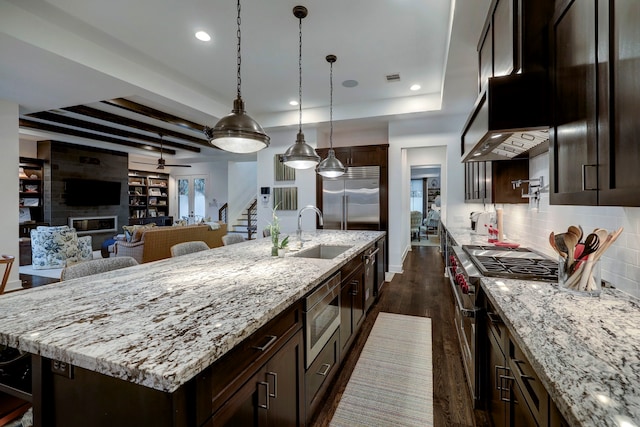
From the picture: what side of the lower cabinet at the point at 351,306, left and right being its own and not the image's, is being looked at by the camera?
right

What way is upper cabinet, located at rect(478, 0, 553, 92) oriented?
to the viewer's left

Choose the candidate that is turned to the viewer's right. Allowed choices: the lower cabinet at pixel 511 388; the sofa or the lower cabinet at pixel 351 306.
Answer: the lower cabinet at pixel 351 306

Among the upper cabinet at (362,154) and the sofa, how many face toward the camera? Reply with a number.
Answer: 1

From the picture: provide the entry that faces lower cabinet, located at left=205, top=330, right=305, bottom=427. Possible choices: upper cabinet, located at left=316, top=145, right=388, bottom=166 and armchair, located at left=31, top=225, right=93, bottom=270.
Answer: the upper cabinet

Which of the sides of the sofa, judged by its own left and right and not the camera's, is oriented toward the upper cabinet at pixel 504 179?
back

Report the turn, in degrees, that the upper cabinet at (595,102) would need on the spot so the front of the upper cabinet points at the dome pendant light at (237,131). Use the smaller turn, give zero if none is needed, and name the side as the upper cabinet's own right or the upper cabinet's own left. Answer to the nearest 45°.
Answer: approximately 45° to the upper cabinet's own right

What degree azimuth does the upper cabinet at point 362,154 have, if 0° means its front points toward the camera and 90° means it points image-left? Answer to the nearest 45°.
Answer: approximately 0°

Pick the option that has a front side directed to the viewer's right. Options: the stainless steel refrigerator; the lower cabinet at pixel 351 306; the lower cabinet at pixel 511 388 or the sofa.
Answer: the lower cabinet at pixel 351 306

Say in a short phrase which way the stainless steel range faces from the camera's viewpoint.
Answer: facing to the left of the viewer
